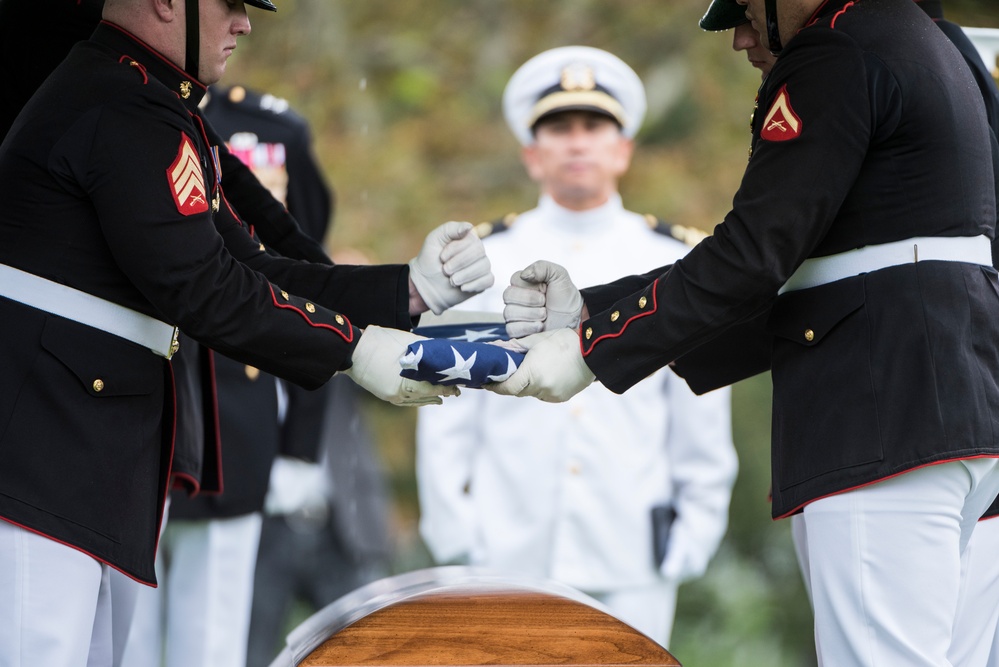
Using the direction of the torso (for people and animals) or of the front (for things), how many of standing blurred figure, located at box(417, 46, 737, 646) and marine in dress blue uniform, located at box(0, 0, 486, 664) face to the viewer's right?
1

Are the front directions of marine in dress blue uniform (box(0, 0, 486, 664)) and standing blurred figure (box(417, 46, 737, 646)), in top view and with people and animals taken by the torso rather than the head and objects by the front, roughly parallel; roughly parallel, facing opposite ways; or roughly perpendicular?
roughly perpendicular

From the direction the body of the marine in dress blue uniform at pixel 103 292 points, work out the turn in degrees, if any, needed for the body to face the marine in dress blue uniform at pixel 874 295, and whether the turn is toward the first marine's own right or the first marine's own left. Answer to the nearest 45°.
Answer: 0° — they already face them

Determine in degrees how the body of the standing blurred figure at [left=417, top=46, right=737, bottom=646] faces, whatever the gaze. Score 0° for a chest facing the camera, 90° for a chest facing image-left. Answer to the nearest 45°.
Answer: approximately 0°

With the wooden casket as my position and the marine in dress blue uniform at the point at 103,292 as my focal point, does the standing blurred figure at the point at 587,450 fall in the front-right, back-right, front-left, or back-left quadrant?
back-right

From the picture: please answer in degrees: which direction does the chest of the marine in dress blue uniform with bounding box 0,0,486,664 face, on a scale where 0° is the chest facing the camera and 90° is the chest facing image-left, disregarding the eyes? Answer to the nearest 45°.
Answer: approximately 270°

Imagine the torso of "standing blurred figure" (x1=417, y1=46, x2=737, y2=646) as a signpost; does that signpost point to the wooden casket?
yes

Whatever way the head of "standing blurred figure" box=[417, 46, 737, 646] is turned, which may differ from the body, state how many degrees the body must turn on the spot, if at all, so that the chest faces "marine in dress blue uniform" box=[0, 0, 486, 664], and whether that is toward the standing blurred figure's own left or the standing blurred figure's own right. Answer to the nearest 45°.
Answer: approximately 45° to the standing blurred figure's own right
